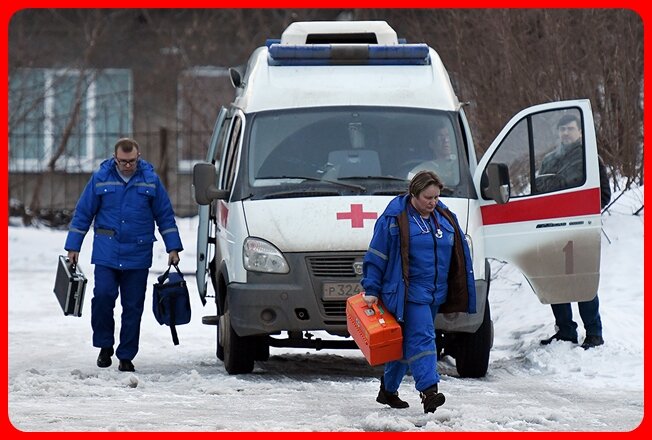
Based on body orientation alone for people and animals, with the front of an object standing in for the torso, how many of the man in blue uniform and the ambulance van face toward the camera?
2

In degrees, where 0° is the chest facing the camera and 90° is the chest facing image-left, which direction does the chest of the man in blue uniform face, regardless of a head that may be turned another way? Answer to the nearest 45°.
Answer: approximately 0°

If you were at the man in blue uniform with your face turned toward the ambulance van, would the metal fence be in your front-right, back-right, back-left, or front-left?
front-left

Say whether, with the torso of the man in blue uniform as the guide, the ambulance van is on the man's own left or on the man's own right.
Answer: on the man's own left

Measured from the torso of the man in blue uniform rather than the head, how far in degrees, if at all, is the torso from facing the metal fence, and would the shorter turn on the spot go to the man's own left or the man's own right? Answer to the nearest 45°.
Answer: approximately 180°

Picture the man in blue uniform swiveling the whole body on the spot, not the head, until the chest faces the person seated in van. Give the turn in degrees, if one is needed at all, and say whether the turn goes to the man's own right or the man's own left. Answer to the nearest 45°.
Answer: approximately 90° to the man's own left

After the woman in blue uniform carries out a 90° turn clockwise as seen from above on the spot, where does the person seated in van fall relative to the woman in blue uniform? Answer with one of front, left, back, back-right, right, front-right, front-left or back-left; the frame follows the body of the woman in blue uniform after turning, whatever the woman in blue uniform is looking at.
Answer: back-right

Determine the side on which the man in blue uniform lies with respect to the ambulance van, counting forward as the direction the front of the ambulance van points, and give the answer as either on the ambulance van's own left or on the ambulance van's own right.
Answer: on the ambulance van's own right

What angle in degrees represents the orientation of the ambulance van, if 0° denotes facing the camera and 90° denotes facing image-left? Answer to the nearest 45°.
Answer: approximately 0°

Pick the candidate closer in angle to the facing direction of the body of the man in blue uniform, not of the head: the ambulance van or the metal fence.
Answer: the ambulance van

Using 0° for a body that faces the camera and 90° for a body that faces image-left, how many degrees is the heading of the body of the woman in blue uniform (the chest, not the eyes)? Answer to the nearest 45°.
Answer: approximately 315°
